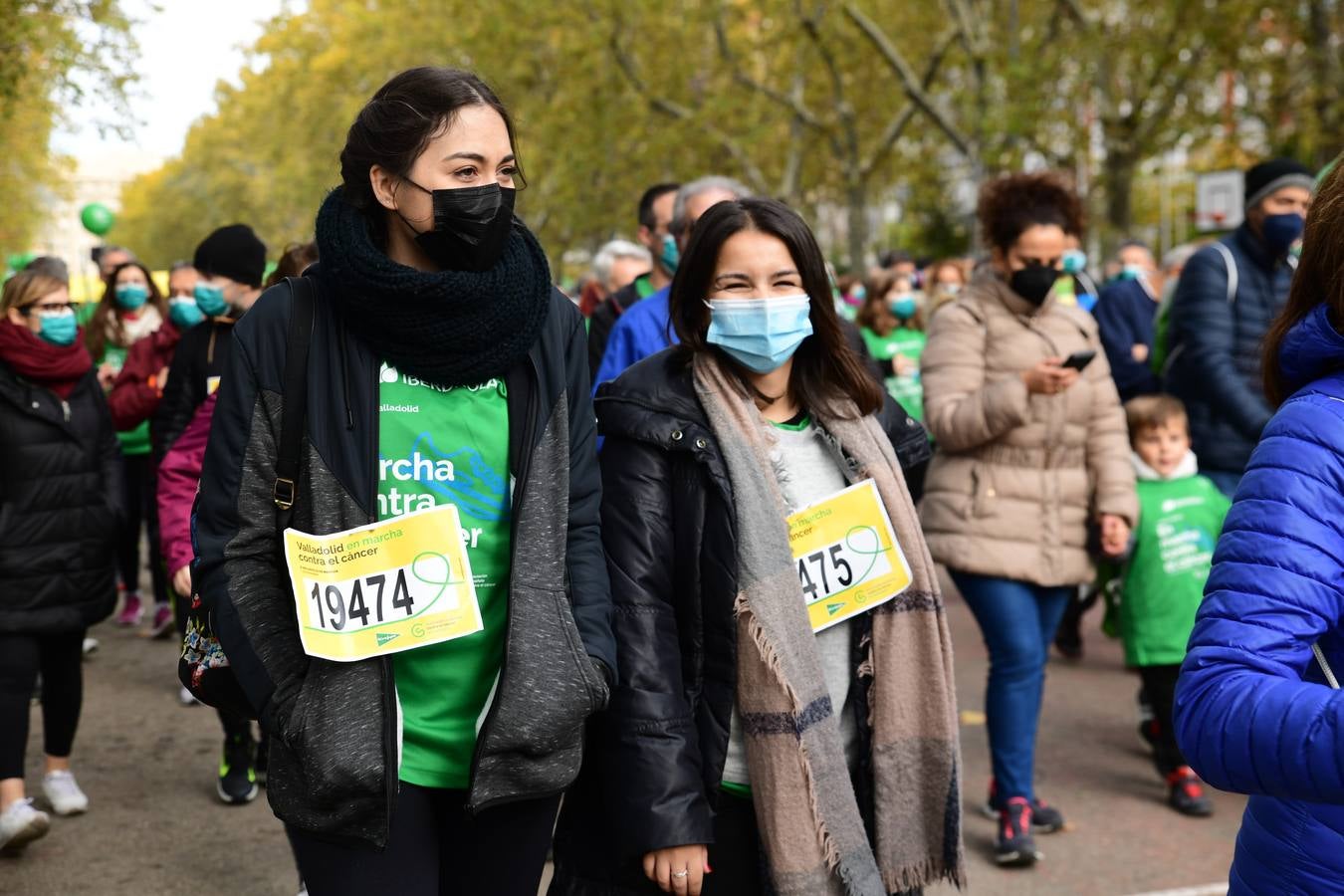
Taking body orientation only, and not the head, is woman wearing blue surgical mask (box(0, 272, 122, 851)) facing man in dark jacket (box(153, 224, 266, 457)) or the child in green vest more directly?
the child in green vest

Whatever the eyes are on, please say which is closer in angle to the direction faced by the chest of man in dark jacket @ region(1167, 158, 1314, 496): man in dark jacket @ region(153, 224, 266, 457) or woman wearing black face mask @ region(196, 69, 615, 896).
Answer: the woman wearing black face mask

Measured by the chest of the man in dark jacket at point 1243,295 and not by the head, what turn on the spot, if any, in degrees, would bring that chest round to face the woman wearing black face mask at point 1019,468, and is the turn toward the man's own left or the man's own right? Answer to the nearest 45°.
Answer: approximately 90° to the man's own right

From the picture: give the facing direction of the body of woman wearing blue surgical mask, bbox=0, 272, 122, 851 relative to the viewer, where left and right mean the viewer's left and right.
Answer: facing the viewer and to the right of the viewer

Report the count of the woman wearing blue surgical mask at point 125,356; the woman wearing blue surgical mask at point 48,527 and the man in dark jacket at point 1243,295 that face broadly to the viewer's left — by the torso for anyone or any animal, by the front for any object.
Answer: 0

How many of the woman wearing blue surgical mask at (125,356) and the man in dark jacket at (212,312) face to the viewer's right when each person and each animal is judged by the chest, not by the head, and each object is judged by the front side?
0

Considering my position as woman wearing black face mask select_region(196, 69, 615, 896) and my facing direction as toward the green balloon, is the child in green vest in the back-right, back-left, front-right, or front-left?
front-right

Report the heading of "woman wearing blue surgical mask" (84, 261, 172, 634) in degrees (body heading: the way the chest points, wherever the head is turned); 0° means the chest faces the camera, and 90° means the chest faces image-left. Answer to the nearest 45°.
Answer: approximately 0°

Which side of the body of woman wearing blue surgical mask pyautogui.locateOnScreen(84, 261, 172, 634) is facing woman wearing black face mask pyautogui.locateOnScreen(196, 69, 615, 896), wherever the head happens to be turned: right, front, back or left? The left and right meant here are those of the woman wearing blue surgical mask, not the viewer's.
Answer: front

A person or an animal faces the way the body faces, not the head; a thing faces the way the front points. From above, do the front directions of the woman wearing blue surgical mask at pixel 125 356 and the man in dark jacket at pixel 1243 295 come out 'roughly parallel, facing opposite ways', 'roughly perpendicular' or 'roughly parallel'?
roughly parallel

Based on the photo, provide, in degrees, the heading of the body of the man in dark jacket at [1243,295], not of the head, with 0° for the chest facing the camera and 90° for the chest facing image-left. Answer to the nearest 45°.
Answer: approximately 315°

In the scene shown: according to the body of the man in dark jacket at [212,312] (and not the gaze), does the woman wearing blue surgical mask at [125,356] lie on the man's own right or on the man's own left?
on the man's own right

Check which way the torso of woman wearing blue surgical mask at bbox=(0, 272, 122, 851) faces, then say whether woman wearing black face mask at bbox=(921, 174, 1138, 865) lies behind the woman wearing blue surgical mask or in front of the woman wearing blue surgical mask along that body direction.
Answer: in front

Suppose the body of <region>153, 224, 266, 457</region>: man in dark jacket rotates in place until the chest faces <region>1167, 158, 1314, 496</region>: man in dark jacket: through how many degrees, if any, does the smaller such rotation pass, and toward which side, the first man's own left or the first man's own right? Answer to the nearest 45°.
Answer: approximately 135° to the first man's own left

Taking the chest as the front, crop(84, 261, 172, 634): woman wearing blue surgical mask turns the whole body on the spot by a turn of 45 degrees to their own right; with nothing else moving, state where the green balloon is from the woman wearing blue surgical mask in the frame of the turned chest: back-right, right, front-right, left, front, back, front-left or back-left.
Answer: back-right

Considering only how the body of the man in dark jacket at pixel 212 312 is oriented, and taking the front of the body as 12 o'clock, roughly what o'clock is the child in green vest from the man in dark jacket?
The child in green vest is roughly at 8 o'clock from the man in dark jacket.

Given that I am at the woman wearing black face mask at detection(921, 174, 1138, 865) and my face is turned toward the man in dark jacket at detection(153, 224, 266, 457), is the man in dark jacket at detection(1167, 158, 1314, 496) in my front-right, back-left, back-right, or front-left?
back-right

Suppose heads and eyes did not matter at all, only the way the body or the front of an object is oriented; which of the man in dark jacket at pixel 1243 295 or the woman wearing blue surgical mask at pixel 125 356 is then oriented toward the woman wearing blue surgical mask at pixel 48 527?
the woman wearing blue surgical mask at pixel 125 356
